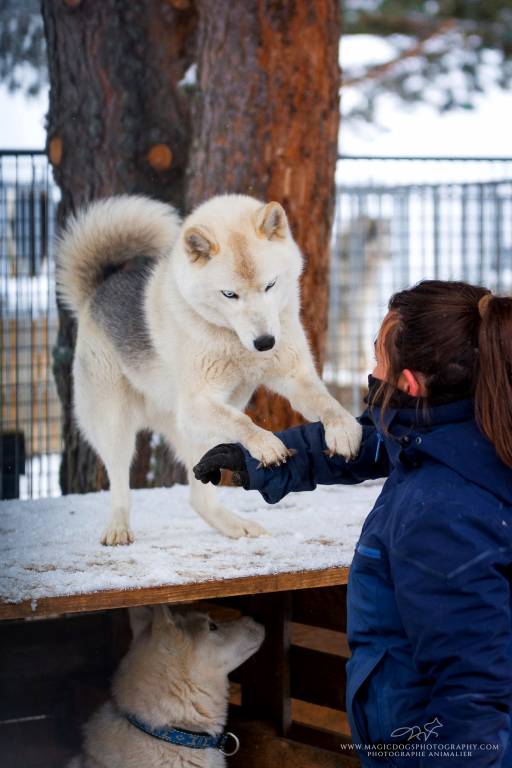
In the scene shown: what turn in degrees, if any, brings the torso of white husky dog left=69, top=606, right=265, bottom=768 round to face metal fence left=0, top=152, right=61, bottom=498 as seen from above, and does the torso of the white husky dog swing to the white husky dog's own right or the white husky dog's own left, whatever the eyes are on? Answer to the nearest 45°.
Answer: approximately 90° to the white husky dog's own left

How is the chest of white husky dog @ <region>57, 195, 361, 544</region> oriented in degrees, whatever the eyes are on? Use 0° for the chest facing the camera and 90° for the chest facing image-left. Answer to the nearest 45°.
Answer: approximately 315°

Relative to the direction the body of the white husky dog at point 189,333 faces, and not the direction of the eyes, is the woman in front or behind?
in front

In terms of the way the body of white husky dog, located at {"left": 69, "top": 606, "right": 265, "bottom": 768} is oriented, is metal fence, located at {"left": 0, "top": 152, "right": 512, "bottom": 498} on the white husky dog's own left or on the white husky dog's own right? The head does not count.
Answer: on the white husky dog's own left

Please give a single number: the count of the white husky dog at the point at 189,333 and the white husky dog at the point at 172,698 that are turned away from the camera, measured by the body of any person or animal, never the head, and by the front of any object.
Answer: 0

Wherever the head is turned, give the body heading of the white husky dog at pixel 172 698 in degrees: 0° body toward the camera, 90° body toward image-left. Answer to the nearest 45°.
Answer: approximately 270°

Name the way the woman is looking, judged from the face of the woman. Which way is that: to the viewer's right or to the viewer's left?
to the viewer's left
